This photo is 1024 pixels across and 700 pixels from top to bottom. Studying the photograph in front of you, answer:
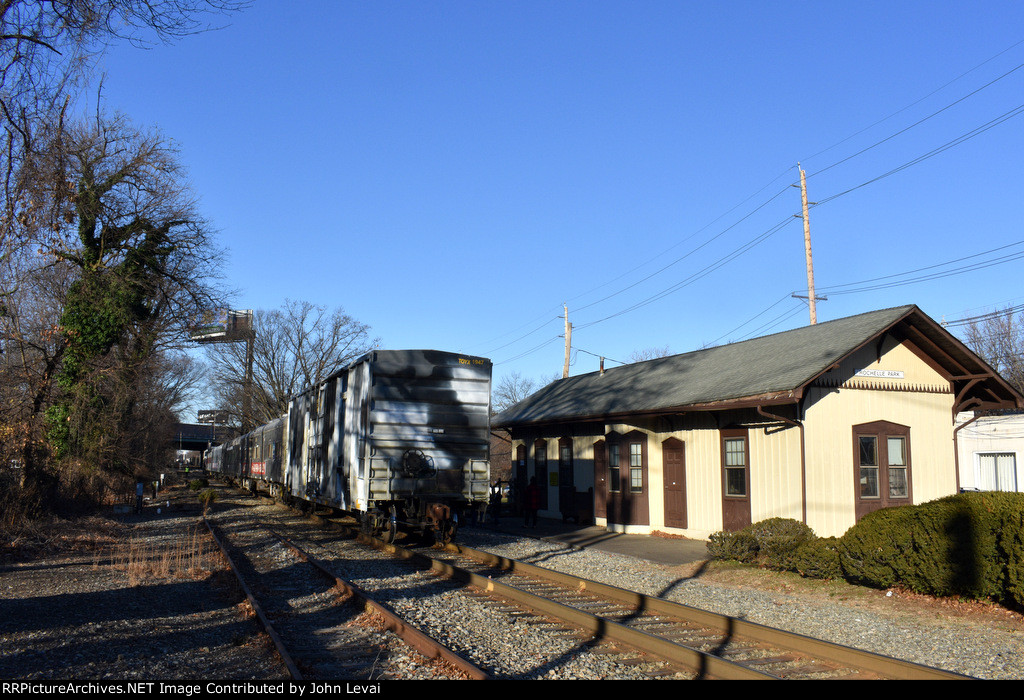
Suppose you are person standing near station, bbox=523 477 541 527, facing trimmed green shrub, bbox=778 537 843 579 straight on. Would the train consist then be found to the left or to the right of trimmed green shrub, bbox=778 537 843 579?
right

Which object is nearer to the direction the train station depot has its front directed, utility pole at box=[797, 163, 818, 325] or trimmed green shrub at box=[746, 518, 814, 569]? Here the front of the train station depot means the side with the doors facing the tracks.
the trimmed green shrub

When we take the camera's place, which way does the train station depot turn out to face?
facing the viewer and to the left of the viewer

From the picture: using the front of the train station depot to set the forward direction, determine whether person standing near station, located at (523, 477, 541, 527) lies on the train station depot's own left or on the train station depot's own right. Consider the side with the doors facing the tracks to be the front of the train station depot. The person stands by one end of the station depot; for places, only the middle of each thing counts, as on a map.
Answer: on the train station depot's own right

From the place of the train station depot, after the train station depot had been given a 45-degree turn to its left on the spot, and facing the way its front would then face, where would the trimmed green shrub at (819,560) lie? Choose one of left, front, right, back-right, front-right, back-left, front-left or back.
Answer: front

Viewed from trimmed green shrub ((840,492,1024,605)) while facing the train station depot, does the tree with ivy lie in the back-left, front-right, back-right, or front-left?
front-left

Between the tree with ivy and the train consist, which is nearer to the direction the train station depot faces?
the train consist

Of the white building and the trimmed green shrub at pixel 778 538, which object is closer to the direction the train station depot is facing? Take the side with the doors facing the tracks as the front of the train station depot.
the trimmed green shrub

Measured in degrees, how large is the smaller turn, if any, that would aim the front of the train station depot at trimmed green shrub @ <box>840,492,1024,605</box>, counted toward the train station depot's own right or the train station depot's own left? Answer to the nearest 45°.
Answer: approximately 45° to the train station depot's own left

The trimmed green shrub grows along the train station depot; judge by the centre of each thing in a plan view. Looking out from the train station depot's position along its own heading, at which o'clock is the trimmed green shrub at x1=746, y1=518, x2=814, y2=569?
The trimmed green shrub is roughly at 11 o'clock from the train station depot.

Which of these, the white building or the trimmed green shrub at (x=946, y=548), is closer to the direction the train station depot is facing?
the trimmed green shrub

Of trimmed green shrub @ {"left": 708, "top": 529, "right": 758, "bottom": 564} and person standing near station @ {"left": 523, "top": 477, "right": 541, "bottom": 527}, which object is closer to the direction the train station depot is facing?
the trimmed green shrub
